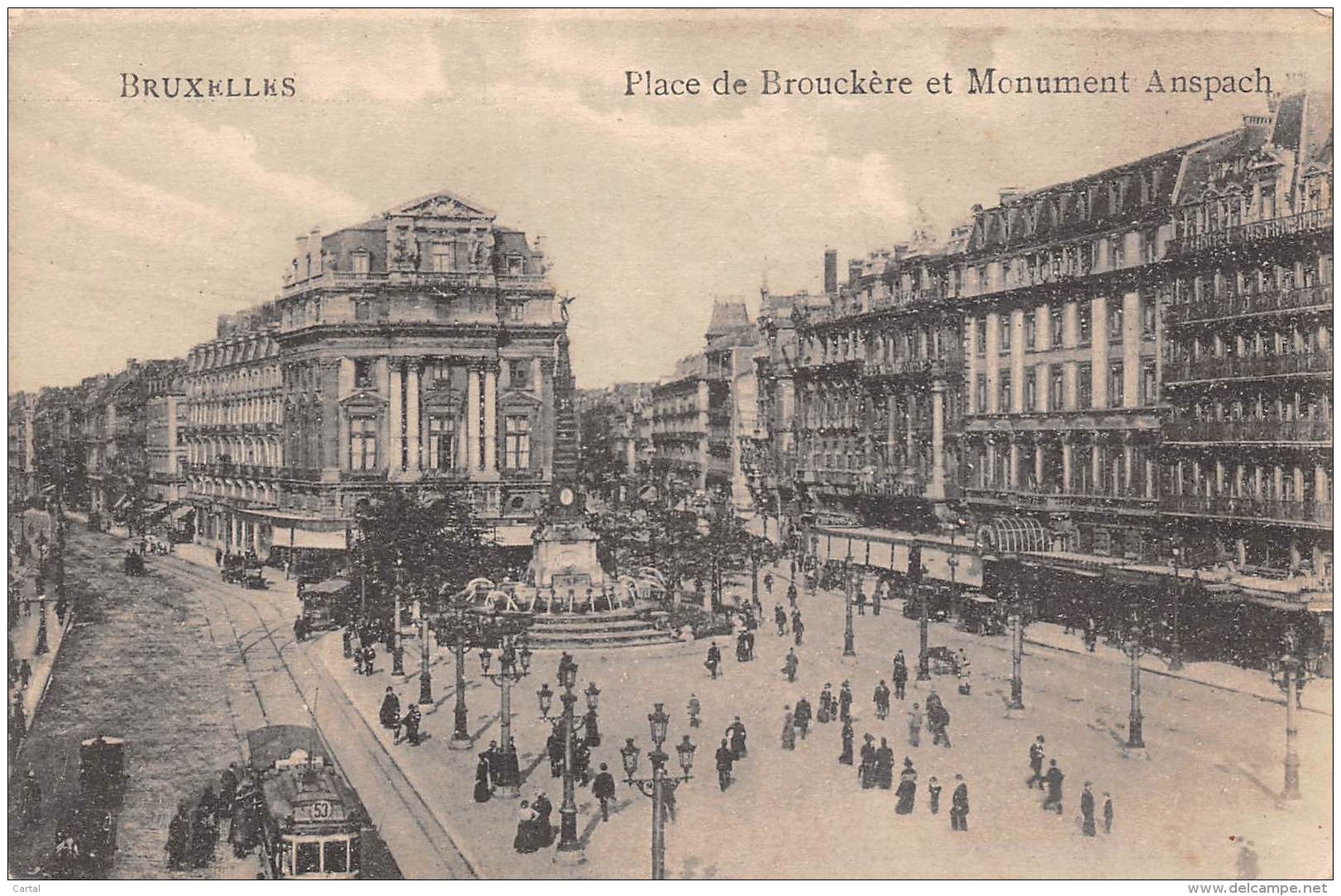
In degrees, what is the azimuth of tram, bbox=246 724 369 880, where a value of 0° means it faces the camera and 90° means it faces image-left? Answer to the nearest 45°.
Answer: approximately 0°

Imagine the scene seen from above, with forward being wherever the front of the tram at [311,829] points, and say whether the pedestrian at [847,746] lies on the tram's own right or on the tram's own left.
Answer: on the tram's own left
